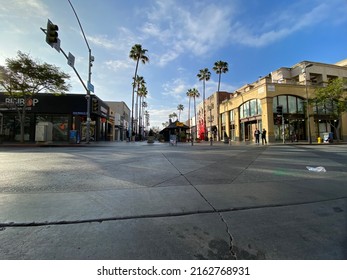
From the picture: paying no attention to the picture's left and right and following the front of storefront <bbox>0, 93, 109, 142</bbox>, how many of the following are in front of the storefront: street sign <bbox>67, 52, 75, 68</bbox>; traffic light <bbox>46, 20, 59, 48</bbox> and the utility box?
3

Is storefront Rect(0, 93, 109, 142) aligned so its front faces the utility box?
yes

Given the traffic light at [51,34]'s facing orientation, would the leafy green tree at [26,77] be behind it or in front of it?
behind

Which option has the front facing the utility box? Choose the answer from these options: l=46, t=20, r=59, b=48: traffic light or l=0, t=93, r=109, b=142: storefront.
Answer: the storefront

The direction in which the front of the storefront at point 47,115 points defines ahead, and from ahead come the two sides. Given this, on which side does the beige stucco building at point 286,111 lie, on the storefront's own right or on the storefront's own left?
on the storefront's own left

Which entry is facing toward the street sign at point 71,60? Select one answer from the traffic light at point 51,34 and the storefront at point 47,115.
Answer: the storefront
